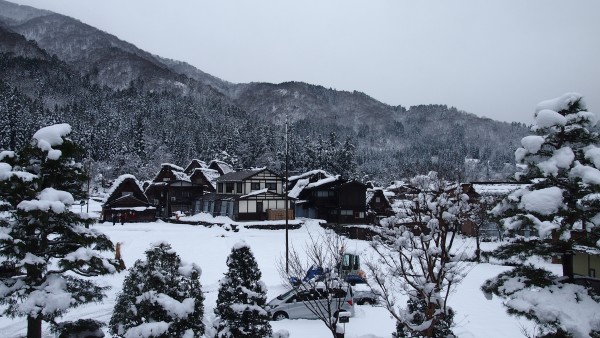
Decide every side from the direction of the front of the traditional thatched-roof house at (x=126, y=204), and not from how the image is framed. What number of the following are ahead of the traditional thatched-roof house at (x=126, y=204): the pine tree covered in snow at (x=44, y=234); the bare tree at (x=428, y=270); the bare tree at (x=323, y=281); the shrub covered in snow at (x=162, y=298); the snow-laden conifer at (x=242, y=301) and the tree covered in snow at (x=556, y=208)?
6

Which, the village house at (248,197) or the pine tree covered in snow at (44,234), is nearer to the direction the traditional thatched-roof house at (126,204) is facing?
the pine tree covered in snow

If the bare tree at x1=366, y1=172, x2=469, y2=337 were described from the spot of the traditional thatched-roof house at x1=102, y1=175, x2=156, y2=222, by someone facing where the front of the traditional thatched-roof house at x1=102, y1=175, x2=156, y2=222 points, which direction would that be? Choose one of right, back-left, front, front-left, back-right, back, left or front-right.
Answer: front

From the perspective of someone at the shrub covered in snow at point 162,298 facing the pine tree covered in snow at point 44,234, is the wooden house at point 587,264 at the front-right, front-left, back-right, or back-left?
back-right

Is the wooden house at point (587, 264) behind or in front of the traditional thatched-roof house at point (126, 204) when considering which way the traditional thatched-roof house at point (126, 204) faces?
in front

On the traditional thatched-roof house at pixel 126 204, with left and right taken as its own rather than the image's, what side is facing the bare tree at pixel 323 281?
front

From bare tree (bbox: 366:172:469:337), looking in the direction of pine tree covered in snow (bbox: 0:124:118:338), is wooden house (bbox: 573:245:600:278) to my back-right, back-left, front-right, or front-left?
back-right

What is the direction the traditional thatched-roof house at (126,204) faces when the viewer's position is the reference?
facing the viewer

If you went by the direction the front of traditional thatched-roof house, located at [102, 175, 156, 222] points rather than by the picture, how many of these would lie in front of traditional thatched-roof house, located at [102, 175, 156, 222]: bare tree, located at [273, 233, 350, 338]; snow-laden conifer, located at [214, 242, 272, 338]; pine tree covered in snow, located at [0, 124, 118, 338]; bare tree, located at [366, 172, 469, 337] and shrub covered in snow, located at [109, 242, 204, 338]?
5

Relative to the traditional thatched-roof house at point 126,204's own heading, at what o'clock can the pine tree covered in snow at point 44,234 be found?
The pine tree covered in snow is roughly at 12 o'clock from the traditional thatched-roof house.

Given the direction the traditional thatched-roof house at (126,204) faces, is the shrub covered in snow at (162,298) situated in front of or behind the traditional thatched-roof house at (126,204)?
in front

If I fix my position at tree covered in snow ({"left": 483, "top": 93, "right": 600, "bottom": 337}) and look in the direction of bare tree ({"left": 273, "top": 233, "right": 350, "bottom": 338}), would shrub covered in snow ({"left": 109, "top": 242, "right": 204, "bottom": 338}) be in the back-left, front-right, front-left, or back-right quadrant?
front-left

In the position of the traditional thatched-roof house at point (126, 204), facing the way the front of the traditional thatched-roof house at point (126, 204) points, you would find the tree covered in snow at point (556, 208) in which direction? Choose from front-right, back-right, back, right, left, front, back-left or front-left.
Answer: front

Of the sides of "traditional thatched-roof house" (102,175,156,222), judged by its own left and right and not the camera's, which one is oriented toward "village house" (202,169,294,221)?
left

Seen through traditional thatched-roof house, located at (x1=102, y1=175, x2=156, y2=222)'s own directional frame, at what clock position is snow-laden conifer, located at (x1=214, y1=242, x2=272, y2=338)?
The snow-laden conifer is roughly at 12 o'clock from the traditional thatched-roof house.
